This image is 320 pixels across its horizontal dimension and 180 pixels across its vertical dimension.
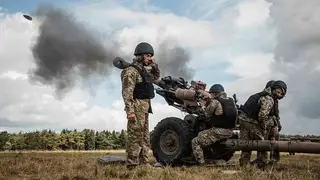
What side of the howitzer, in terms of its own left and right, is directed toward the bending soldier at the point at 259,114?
back

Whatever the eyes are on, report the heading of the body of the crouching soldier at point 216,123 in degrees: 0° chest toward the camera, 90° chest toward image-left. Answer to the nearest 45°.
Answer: approximately 135°

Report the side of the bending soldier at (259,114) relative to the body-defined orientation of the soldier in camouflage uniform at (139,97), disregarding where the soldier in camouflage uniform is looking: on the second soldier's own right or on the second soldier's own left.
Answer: on the second soldier's own left

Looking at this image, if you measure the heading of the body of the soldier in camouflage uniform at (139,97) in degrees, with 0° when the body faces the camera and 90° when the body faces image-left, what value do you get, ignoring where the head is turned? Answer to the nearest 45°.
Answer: approximately 315°

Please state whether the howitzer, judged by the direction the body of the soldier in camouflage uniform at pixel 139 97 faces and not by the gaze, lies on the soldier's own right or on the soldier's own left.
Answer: on the soldier's own left
